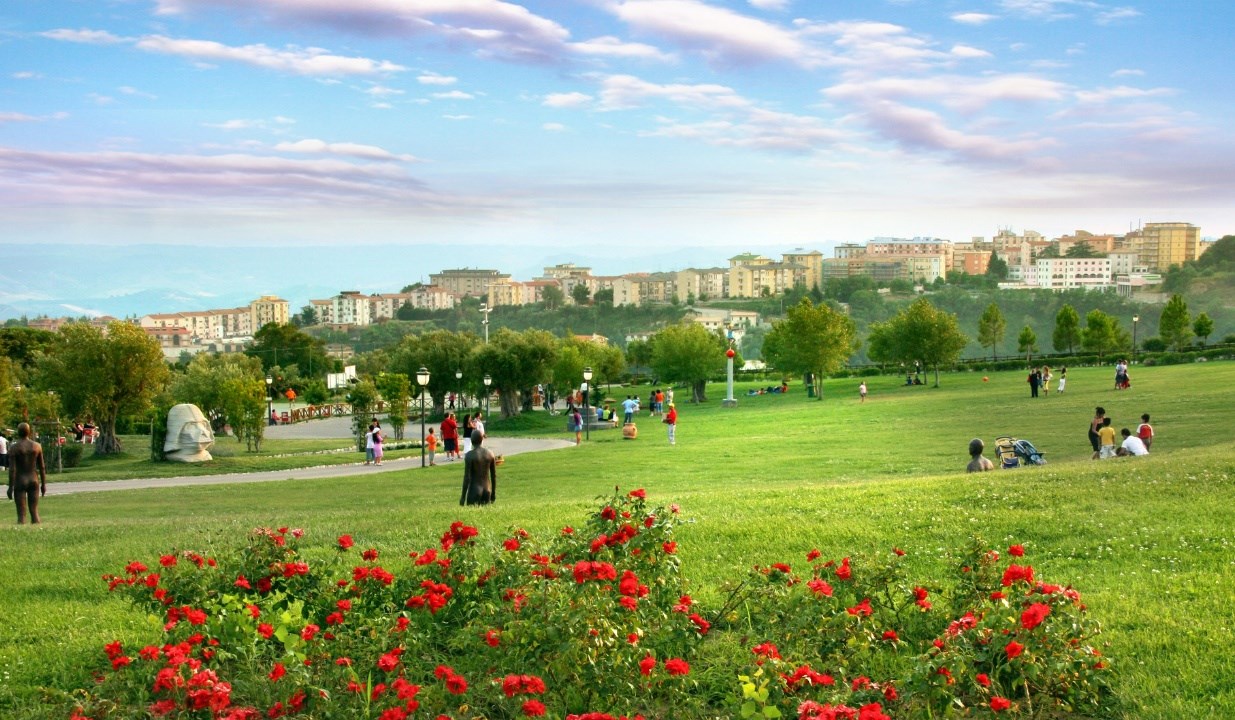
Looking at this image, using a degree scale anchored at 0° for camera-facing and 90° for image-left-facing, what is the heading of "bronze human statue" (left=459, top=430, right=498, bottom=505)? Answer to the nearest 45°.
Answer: approximately 180°
